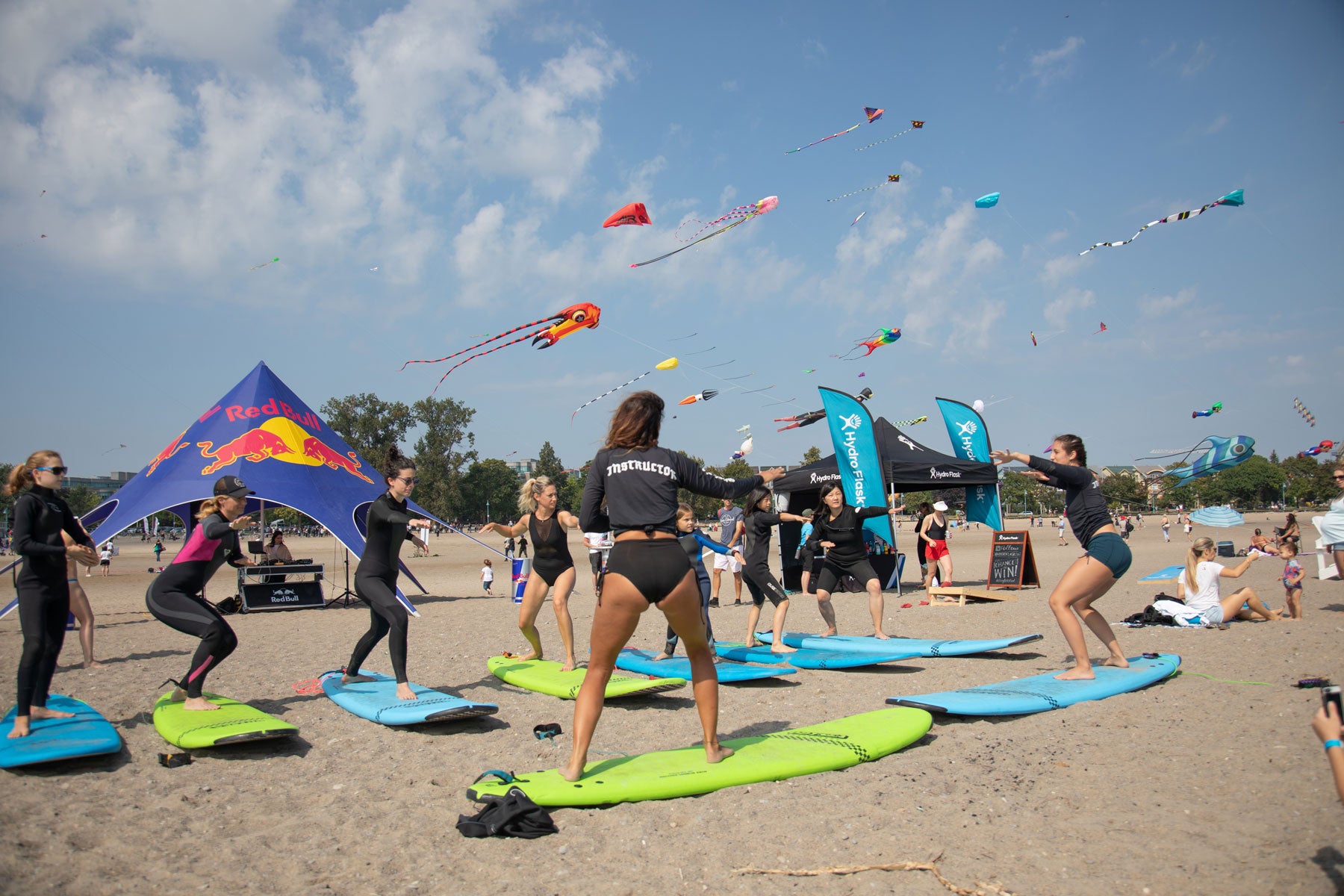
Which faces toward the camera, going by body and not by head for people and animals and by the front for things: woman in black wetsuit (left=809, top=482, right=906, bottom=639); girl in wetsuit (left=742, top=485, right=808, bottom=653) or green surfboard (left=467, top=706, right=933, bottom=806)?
the woman in black wetsuit

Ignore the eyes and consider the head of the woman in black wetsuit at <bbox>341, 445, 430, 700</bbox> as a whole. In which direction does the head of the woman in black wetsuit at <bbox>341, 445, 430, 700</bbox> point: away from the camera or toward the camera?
toward the camera

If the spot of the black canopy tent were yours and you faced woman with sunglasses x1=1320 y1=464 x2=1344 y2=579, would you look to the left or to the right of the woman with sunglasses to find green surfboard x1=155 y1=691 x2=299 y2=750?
right

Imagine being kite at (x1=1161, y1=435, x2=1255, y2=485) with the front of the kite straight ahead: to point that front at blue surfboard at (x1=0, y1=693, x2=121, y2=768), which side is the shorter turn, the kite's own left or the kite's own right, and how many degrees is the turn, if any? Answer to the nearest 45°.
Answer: approximately 90° to the kite's own right

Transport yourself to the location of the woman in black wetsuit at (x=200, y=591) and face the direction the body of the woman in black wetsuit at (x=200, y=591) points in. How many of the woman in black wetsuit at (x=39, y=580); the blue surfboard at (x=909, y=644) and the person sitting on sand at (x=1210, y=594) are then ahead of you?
2

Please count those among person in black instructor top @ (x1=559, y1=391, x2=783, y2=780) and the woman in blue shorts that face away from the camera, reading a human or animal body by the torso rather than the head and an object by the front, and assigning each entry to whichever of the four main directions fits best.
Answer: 1

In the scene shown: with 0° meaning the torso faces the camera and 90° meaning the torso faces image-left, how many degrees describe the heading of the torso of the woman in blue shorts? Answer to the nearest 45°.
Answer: approximately 90°

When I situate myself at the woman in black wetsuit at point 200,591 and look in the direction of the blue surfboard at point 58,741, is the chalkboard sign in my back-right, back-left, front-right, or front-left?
back-left

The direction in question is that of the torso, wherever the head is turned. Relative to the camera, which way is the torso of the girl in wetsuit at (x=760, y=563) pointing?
to the viewer's right

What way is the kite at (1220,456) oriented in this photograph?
to the viewer's right

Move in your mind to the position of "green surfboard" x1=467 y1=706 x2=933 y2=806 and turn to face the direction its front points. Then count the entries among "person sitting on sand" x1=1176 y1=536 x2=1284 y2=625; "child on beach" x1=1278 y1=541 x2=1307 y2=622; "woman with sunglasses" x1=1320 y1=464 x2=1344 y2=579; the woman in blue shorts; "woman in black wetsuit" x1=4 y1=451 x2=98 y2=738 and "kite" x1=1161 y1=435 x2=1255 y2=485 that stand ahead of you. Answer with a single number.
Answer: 5

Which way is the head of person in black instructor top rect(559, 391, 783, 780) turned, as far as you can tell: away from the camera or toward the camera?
away from the camera

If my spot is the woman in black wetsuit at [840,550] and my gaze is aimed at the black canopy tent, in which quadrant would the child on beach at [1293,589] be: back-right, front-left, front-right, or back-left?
front-right

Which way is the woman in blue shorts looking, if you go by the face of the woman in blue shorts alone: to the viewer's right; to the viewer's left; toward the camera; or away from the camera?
to the viewer's left

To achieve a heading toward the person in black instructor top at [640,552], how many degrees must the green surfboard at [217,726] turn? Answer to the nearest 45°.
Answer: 0° — it already faces them

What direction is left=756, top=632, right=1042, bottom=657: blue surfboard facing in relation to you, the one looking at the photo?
facing to the right of the viewer
